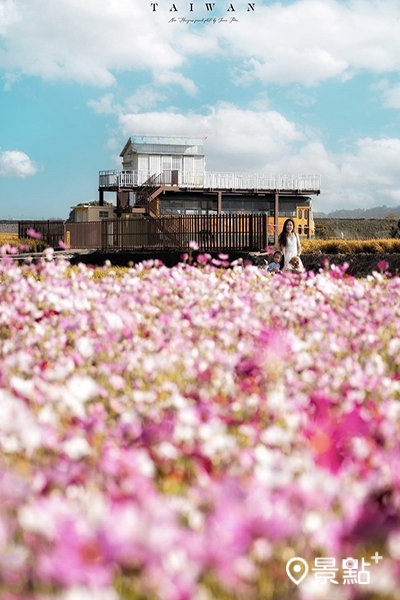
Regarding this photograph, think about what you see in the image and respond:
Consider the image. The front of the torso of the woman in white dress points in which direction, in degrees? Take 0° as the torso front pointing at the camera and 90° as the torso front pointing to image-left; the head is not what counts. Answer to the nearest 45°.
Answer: approximately 0°

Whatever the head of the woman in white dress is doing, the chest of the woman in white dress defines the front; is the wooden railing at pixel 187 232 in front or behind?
behind
